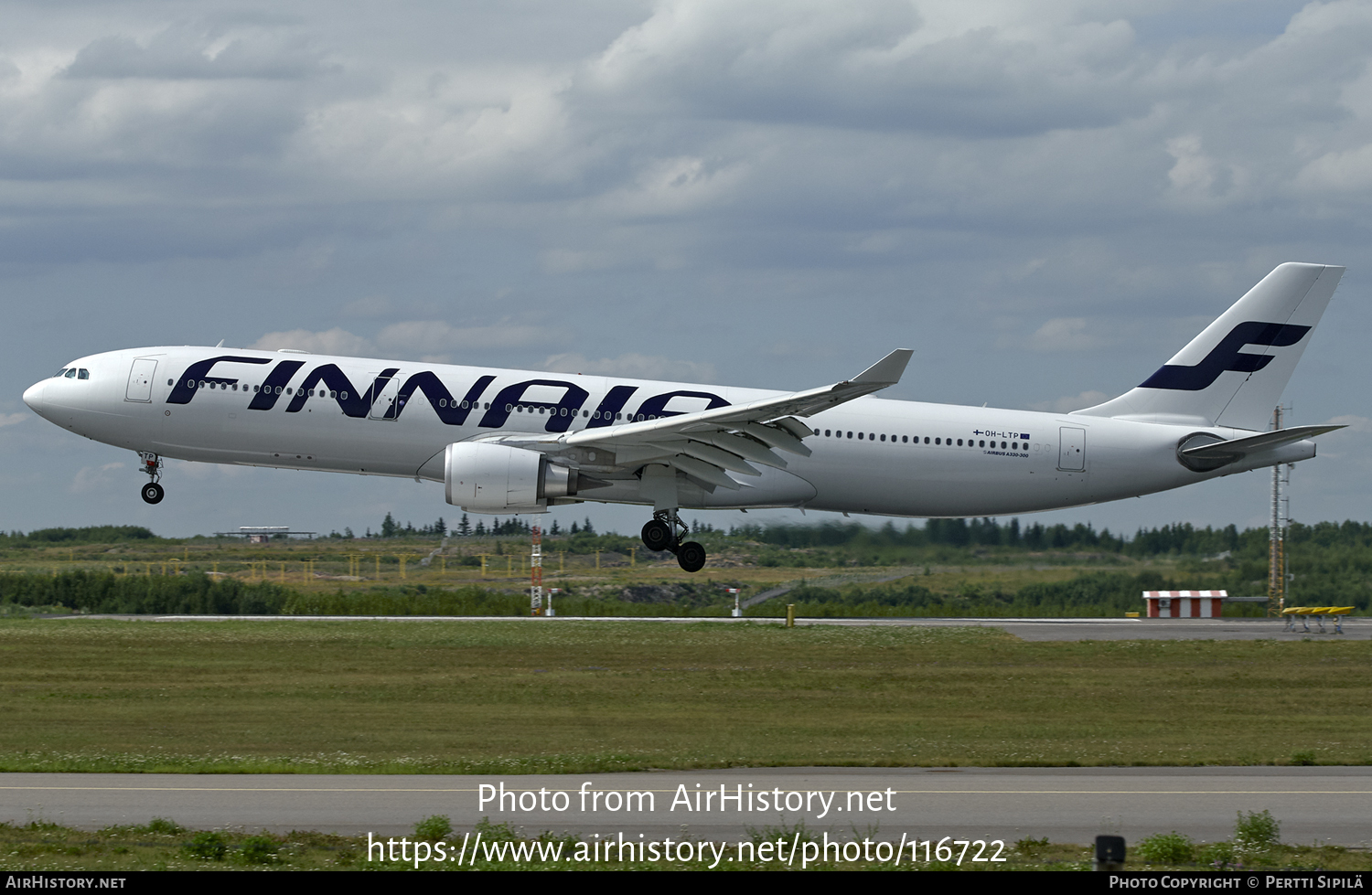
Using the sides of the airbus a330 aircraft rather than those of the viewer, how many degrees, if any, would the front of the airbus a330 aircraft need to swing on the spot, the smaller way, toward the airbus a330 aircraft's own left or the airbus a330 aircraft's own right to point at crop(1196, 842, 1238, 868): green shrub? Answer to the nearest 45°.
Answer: approximately 90° to the airbus a330 aircraft's own left

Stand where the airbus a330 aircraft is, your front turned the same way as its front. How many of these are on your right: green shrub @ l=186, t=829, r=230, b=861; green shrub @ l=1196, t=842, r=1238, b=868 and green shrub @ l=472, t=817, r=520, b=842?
0

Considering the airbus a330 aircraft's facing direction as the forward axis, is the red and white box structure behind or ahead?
behind

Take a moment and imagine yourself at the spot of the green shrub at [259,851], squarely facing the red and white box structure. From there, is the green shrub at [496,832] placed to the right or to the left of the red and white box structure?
right

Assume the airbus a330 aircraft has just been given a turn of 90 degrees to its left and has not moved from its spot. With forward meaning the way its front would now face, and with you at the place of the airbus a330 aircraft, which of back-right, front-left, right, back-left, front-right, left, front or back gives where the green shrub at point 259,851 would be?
front

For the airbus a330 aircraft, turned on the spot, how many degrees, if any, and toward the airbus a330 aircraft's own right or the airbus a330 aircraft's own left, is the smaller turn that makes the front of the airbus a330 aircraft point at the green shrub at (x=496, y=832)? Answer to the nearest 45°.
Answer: approximately 90° to the airbus a330 aircraft's own left

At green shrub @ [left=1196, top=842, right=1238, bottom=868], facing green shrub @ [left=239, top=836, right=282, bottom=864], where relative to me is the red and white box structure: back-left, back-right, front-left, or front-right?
back-right

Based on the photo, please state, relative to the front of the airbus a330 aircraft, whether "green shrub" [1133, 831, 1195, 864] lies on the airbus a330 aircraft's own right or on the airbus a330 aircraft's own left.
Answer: on the airbus a330 aircraft's own left

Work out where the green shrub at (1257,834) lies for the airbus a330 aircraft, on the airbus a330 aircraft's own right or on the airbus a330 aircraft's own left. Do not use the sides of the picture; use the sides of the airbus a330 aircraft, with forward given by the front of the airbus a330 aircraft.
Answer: on the airbus a330 aircraft's own left

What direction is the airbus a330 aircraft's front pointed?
to the viewer's left

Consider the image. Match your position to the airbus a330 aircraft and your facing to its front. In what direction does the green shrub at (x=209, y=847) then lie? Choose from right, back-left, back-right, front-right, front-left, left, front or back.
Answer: left

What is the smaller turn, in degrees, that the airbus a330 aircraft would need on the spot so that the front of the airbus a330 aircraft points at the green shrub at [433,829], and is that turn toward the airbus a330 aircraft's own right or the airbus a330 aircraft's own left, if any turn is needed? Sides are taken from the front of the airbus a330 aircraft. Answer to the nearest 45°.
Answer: approximately 90° to the airbus a330 aircraft's own left
